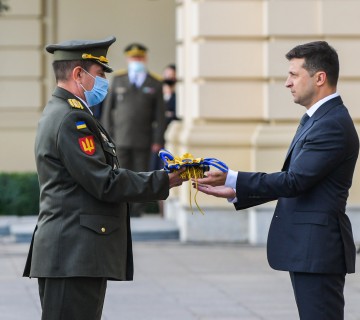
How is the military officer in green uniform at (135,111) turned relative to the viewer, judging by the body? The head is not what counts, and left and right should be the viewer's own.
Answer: facing the viewer

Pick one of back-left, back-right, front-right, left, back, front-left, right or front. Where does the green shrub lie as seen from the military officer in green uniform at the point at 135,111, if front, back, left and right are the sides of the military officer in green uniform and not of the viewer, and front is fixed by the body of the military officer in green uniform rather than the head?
back-right

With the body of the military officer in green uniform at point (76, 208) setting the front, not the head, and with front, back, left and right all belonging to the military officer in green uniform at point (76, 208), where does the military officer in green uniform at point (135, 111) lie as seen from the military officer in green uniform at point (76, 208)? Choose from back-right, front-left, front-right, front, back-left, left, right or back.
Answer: left

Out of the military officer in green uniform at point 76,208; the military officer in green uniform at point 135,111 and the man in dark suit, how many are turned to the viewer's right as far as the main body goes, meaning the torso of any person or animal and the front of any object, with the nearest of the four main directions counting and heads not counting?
1

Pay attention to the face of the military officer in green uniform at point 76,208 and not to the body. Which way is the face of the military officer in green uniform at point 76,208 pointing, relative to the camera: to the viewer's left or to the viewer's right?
to the viewer's right

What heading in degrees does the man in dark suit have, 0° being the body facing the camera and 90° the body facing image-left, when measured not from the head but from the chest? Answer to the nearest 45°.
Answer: approximately 90°

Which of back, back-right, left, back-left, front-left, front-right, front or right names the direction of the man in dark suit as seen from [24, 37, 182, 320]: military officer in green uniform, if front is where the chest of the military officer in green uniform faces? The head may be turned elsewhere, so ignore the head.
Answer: front

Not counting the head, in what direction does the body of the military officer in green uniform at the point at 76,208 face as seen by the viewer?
to the viewer's right

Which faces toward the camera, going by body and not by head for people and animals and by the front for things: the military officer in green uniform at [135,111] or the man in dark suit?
the military officer in green uniform

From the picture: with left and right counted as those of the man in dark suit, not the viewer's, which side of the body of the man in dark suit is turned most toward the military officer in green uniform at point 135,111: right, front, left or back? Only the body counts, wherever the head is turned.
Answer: right

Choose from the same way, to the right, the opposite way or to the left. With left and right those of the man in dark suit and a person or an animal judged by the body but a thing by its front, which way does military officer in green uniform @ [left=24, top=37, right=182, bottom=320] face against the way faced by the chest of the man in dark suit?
the opposite way

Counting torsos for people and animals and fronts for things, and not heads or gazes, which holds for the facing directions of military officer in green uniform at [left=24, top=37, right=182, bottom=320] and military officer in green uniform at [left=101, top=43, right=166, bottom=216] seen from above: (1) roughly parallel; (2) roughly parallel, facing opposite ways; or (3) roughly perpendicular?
roughly perpendicular

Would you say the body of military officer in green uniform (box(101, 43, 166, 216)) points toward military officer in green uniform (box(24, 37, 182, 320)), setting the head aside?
yes

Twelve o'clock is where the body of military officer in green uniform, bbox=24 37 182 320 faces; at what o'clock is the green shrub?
The green shrub is roughly at 9 o'clock from the military officer in green uniform.
